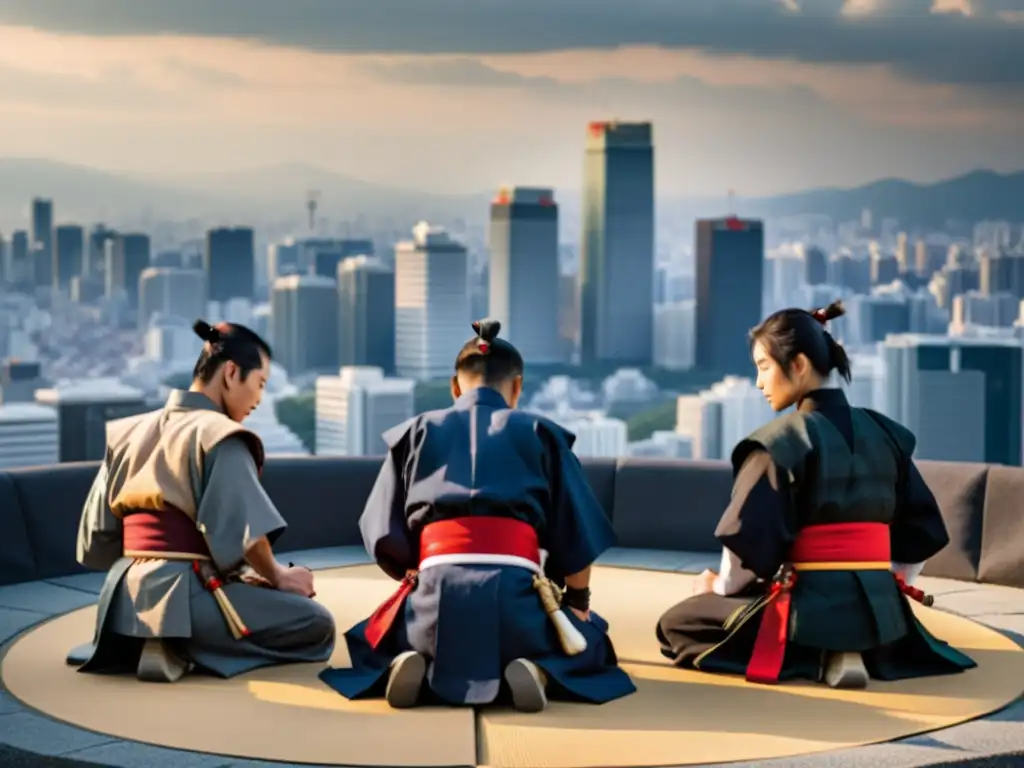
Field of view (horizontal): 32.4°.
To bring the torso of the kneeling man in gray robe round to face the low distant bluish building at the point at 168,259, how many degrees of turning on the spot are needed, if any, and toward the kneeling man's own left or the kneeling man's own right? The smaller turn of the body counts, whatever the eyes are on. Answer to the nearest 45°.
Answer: approximately 45° to the kneeling man's own left

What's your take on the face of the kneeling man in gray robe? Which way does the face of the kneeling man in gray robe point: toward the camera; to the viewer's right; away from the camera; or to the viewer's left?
to the viewer's right

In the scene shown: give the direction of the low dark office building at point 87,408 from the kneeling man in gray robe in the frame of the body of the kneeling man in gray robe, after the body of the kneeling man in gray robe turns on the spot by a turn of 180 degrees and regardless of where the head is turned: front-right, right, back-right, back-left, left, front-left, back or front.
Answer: back-right

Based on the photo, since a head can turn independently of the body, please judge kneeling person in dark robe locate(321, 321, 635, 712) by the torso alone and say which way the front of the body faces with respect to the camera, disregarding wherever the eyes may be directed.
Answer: away from the camera

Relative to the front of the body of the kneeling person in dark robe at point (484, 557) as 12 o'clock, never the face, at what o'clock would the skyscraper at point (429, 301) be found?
The skyscraper is roughly at 12 o'clock from the kneeling person in dark robe.

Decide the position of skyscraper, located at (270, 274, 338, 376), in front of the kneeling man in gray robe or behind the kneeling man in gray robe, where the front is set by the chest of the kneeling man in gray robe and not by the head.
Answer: in front

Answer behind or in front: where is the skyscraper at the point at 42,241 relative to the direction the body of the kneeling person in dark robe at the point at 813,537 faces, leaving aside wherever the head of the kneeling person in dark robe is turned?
in front

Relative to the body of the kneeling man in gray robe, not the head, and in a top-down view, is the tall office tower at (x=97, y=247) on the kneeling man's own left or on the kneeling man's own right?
on the kneeling man's own left

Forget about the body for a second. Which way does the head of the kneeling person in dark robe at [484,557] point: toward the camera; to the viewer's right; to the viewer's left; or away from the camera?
away from the camera

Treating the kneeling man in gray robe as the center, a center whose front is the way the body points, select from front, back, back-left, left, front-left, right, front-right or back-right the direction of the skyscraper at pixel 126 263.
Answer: front-left

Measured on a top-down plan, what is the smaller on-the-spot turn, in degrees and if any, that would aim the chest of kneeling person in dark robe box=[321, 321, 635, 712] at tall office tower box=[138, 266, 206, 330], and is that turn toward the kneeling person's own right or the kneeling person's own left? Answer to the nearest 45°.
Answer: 0° — they already face it

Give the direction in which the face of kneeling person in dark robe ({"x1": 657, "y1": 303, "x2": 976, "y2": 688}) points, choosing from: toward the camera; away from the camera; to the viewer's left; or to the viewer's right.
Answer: to the viewer's left

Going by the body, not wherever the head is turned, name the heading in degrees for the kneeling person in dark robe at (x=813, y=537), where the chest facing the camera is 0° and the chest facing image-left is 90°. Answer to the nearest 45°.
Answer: approximately 135°

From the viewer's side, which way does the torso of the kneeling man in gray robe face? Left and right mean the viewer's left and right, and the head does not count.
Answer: facing away from the viewer and to the right of the viewer

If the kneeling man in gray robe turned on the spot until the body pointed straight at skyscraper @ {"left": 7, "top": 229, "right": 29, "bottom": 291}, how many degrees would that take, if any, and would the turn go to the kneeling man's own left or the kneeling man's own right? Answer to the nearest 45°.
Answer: approximately 45° to the kneeling man's own left
